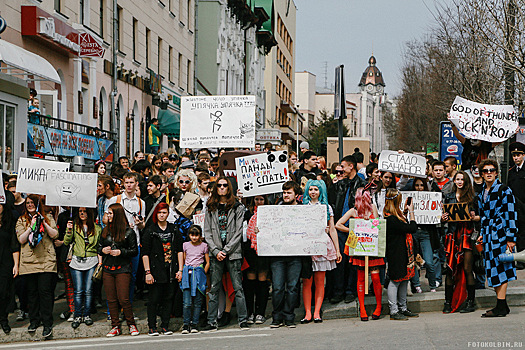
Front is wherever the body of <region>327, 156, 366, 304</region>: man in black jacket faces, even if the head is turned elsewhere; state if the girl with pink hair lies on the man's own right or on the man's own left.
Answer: on the man's own left

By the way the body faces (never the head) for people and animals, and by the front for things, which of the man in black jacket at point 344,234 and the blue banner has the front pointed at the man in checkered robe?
the blue banner

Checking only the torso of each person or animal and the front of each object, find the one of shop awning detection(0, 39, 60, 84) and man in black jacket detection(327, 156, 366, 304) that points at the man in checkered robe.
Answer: the shop awning

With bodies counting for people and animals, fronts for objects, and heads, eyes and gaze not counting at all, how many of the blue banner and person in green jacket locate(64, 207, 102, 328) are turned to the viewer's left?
0

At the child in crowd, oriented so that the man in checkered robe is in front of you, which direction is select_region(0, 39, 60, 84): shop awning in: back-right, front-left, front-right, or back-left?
back-left

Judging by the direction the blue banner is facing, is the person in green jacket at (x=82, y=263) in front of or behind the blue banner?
in front

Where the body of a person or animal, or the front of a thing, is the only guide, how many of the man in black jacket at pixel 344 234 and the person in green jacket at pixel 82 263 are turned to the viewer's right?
0

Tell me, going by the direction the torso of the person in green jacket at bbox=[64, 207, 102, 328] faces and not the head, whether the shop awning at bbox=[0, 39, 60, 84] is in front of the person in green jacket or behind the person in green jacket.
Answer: behind

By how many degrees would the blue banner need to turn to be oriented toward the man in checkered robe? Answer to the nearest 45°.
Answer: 0° — it already faces them

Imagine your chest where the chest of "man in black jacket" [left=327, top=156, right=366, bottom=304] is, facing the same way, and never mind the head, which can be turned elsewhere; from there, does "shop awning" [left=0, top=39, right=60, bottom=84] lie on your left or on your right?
on your right

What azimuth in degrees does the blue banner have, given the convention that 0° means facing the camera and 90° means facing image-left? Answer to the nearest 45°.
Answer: approximately 315°
